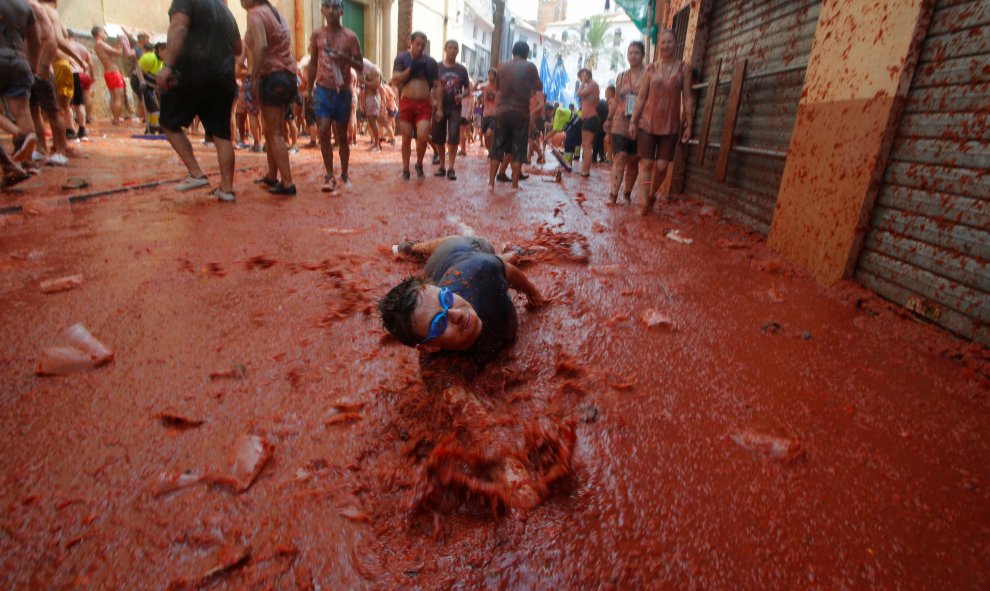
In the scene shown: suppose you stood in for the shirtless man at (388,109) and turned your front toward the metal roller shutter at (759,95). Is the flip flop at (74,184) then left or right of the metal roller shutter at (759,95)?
right

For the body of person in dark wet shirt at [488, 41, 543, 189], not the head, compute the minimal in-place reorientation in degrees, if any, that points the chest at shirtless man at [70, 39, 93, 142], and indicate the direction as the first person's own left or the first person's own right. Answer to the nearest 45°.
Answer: approximately 90° to the first person's own left

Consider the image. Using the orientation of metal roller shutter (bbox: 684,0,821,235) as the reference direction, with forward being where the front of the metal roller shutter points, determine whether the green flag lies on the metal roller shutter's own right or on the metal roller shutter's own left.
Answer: on the metal roller shutter's own right

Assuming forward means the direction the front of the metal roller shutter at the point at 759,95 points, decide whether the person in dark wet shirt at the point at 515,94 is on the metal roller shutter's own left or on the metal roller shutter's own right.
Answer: on the metal roller shutter's own right

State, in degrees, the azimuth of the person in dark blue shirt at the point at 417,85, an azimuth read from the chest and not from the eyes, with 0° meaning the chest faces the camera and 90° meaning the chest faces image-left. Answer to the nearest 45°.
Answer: approximately 0°

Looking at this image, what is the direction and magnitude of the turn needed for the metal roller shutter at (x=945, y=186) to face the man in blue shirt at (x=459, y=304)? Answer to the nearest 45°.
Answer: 0° — it already faces them

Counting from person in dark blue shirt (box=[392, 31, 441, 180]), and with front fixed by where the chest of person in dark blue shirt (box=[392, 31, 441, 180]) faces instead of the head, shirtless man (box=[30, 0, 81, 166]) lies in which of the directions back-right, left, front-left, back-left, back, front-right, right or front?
right

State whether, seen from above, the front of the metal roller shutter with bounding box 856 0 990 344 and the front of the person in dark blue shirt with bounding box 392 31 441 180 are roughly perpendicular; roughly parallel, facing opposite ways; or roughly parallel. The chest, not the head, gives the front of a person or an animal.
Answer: roughly perpendicular

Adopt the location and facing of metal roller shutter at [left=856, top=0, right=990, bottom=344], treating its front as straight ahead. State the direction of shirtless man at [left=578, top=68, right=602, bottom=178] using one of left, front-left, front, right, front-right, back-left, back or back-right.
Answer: right

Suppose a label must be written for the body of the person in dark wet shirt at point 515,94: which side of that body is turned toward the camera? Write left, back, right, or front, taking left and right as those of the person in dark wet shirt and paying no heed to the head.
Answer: back

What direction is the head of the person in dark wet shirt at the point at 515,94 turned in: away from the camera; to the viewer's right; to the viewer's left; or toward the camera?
away from the camera

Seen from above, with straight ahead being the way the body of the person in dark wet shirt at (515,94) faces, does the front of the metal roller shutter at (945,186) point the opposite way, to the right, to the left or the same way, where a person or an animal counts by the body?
to the left

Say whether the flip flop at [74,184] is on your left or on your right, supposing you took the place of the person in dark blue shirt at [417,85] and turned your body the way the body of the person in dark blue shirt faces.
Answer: on your right

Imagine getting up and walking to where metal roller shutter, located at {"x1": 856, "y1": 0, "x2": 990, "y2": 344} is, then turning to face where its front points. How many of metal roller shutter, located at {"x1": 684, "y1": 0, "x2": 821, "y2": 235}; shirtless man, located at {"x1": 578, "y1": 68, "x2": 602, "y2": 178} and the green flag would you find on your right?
3
